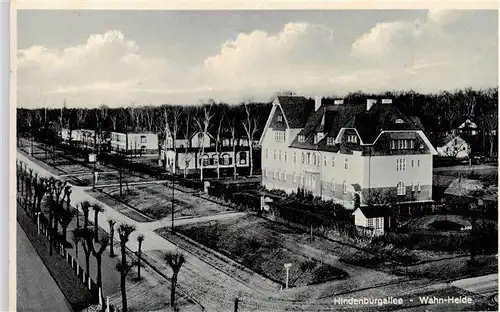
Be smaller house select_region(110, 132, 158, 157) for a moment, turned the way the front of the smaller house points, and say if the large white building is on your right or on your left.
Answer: on your left

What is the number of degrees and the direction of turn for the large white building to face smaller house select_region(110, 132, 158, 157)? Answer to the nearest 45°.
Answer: approximately 45° to its right

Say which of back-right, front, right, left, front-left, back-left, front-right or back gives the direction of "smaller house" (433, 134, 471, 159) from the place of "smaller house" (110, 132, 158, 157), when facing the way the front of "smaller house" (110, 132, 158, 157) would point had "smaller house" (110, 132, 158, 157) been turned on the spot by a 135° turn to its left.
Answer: front

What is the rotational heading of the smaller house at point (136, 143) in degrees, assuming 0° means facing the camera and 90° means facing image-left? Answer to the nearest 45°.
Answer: approximately 45°
